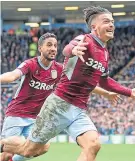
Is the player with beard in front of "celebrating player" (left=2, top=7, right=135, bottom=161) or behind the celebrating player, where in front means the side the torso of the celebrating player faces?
behind
